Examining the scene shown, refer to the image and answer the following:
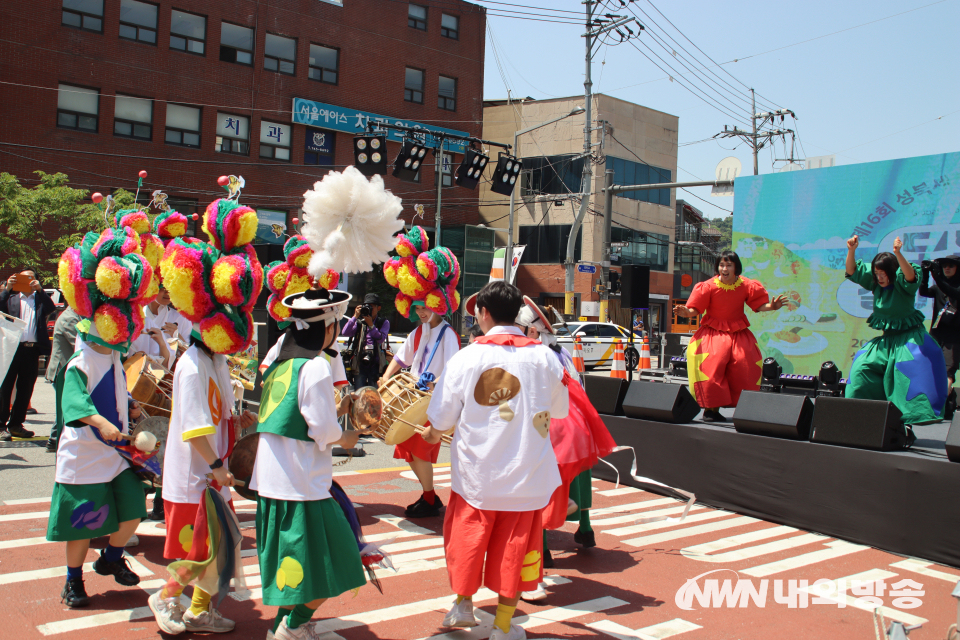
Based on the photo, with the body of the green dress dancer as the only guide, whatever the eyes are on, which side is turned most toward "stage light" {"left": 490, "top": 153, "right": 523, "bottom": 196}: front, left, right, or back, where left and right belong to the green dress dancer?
right

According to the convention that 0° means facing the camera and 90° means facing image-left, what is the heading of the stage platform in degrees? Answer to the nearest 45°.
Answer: approximately 45°

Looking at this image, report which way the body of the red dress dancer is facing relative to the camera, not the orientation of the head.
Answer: toward the camera

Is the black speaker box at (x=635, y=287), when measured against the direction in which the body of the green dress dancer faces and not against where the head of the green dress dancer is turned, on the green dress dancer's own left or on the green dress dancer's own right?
on the green dress dancer's own right

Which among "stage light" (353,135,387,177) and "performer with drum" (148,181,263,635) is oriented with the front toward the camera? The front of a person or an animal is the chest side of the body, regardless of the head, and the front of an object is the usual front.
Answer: the stage light

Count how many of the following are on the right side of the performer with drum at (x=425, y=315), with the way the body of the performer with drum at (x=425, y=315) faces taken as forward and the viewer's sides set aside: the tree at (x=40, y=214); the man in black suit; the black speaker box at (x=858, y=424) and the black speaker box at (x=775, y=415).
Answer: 2

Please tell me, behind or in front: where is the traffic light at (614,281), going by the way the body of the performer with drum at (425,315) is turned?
behind

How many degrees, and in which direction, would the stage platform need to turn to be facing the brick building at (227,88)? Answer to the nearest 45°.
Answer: approximately 90° to its right

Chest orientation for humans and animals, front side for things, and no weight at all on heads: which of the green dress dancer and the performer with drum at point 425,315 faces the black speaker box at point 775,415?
the green dress dancer

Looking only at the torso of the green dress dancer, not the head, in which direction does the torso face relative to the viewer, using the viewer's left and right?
facing the viewer and to the left of the viewer

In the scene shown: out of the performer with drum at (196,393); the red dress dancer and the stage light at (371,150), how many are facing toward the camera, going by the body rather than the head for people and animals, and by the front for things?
2

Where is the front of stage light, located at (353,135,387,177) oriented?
toward the camera

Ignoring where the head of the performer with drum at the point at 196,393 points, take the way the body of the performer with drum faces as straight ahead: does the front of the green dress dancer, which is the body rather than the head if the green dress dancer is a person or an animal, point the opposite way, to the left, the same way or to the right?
the opposite way
